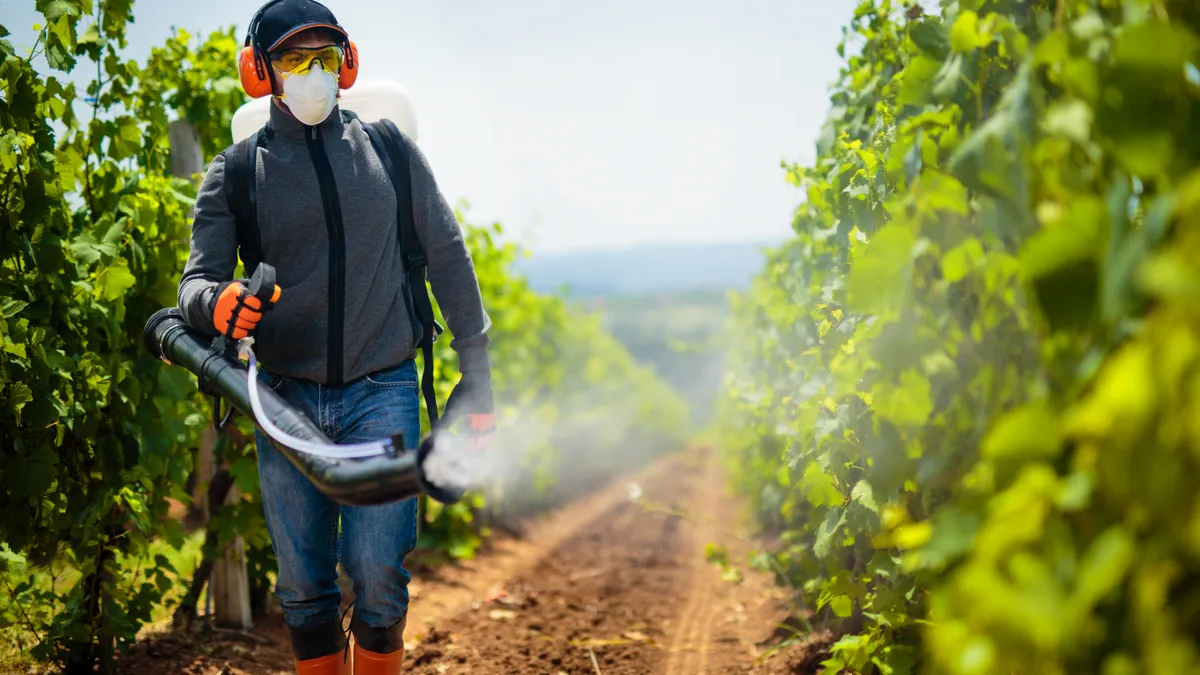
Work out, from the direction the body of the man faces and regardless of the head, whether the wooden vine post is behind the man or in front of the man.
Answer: behind

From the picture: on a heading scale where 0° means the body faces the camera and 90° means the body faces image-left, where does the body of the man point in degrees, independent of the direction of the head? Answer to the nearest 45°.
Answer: approximately 0°
